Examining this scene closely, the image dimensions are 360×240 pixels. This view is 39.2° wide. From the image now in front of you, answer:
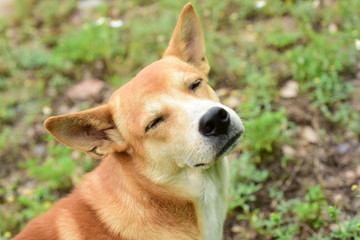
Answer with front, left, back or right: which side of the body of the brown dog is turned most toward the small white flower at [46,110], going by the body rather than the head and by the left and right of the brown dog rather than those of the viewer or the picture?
back

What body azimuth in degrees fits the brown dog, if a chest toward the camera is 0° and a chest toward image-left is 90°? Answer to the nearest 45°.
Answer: approximately 315°

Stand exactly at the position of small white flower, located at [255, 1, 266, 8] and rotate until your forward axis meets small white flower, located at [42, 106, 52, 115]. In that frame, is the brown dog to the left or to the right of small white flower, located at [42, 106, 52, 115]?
left

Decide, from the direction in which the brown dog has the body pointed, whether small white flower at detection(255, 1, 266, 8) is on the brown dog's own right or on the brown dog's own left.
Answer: on the brown dog's own left

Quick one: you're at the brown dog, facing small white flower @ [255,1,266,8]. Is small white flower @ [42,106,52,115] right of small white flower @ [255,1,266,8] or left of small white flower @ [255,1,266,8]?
left
